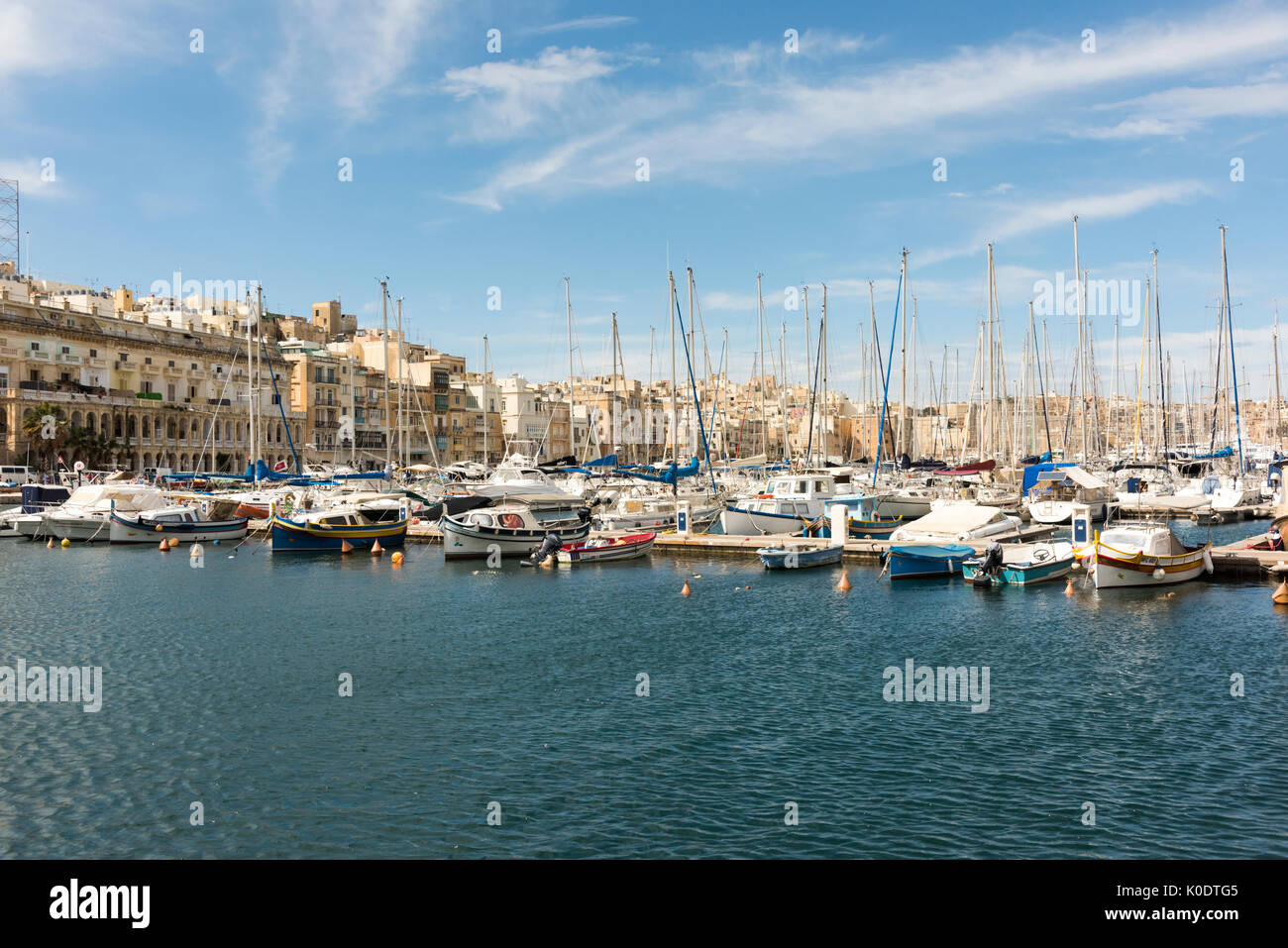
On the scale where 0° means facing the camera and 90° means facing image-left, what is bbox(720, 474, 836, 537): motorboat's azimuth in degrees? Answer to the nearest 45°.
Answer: approximately 45°

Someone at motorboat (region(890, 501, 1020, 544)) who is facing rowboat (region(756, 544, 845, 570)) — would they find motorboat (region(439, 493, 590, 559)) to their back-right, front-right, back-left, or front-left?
front-right

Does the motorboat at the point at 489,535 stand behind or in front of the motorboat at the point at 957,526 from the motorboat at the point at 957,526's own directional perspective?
behind

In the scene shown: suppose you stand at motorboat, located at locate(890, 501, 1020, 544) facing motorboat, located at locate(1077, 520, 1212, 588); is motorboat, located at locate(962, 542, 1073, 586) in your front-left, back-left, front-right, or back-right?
front-right

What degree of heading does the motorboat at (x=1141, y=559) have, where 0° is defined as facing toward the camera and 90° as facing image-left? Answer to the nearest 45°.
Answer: approximately 45°

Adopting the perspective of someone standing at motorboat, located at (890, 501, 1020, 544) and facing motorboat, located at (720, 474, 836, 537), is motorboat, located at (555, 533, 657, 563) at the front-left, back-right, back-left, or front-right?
front-left

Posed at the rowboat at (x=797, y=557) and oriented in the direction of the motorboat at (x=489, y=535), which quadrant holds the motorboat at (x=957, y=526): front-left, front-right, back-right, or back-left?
back-right

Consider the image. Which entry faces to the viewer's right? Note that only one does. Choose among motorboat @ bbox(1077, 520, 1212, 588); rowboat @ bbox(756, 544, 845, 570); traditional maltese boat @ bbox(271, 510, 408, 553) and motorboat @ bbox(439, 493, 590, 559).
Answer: rowboat @ bbox(756, 544, 845, 570)

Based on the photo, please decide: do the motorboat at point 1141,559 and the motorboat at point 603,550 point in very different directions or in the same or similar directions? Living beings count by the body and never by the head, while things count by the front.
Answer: very different directions
